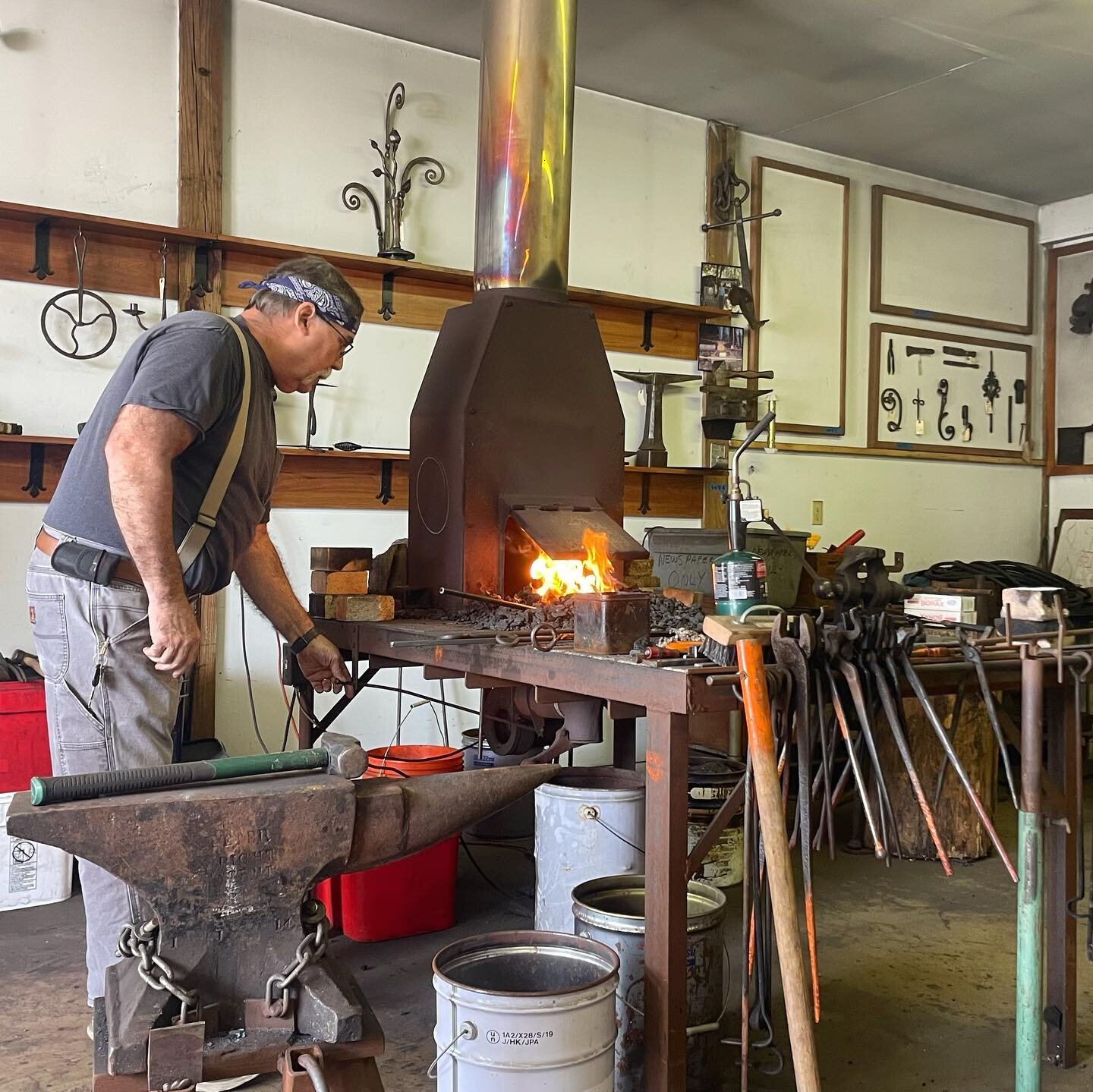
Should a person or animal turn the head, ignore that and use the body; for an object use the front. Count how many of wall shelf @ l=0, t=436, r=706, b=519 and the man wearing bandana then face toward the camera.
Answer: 1

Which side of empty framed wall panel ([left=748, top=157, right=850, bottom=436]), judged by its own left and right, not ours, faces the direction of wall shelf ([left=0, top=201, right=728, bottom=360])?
right

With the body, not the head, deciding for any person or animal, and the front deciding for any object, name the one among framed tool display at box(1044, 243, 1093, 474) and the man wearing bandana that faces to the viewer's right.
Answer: the man wearing bandana

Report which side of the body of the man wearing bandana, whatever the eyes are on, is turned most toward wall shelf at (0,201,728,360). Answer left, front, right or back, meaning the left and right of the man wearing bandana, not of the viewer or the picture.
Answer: left

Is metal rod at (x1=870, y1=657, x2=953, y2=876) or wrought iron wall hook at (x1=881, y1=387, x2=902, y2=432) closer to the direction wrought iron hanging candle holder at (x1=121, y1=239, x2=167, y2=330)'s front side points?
the metal rod

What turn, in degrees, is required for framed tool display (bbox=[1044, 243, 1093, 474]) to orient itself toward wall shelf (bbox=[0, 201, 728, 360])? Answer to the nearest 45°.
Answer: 0° — it already faces it

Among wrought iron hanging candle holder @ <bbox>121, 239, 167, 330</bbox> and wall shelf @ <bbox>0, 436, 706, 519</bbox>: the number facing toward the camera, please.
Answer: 2

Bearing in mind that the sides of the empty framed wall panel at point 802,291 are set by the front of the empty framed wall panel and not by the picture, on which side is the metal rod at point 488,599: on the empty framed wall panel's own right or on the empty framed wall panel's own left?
on the empty framed wall panel's own right

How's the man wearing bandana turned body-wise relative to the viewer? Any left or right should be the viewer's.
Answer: facing to the right of the viewer

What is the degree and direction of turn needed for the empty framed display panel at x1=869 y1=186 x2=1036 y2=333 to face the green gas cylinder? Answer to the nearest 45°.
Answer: approximately 45° to its right

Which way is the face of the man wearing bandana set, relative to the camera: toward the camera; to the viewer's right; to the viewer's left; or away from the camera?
to the viewer's right

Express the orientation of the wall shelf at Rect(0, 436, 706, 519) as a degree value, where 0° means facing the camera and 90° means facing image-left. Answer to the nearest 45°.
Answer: approximately 0°
